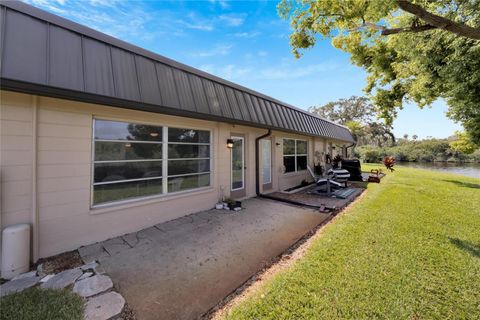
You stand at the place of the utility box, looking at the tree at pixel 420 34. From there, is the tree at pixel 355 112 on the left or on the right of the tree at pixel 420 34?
left

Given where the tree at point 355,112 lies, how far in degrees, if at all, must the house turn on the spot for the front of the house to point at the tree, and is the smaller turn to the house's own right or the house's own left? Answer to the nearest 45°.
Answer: approximately 90° to the house's own left

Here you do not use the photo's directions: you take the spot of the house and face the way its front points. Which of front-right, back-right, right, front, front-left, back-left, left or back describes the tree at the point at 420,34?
front-left

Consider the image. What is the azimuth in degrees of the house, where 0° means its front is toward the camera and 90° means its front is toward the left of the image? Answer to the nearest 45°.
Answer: approximately 315°
